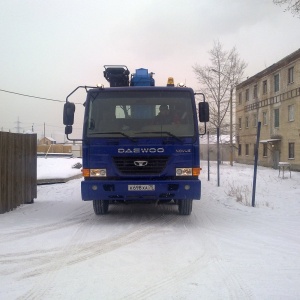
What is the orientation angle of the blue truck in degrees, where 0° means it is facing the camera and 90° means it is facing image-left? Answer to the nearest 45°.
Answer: approximately 0°

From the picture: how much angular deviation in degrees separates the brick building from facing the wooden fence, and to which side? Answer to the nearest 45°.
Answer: approximately 45° to its left

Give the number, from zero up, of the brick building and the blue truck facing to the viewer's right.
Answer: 0

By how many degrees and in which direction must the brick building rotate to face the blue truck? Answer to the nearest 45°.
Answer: approximately 45° to its left

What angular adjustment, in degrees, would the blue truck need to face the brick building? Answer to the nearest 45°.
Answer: approximately 135° to its left
